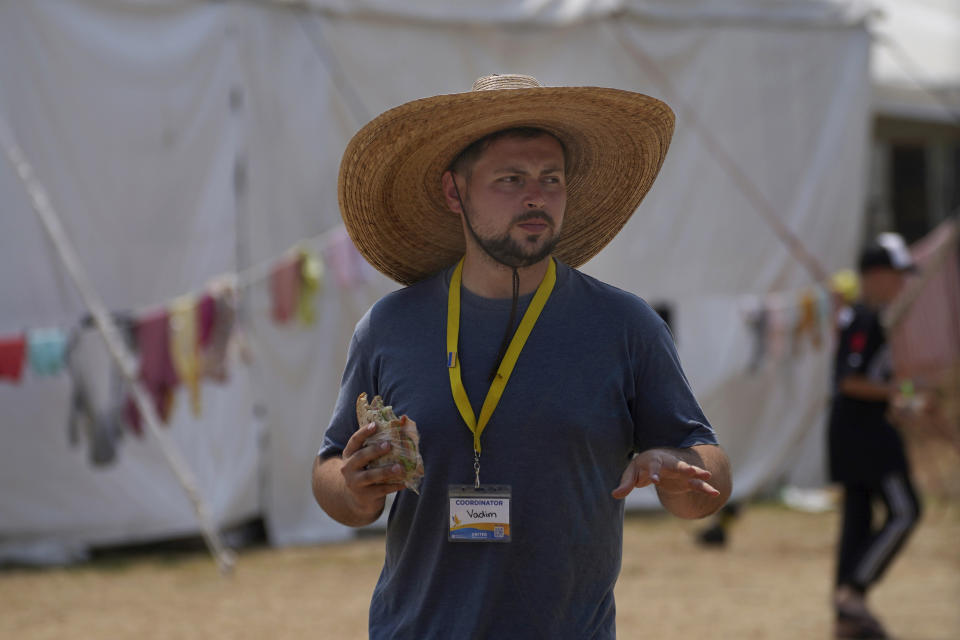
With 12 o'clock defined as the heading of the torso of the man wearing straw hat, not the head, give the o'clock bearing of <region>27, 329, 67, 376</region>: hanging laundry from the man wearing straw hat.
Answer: The hanging laundry is roughly at 5 o'clock from the man wearing straw hat.

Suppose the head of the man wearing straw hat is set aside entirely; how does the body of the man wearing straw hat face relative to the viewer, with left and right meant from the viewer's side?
facing the viewer

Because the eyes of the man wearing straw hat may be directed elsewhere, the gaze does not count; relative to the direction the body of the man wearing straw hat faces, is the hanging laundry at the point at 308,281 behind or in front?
behind

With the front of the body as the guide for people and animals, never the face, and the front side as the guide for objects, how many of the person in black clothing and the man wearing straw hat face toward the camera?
1

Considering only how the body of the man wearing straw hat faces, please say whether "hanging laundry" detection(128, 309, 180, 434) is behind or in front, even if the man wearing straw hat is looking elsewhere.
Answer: behind

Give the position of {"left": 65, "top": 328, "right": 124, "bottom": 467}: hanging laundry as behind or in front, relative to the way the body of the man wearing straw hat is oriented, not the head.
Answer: behind
